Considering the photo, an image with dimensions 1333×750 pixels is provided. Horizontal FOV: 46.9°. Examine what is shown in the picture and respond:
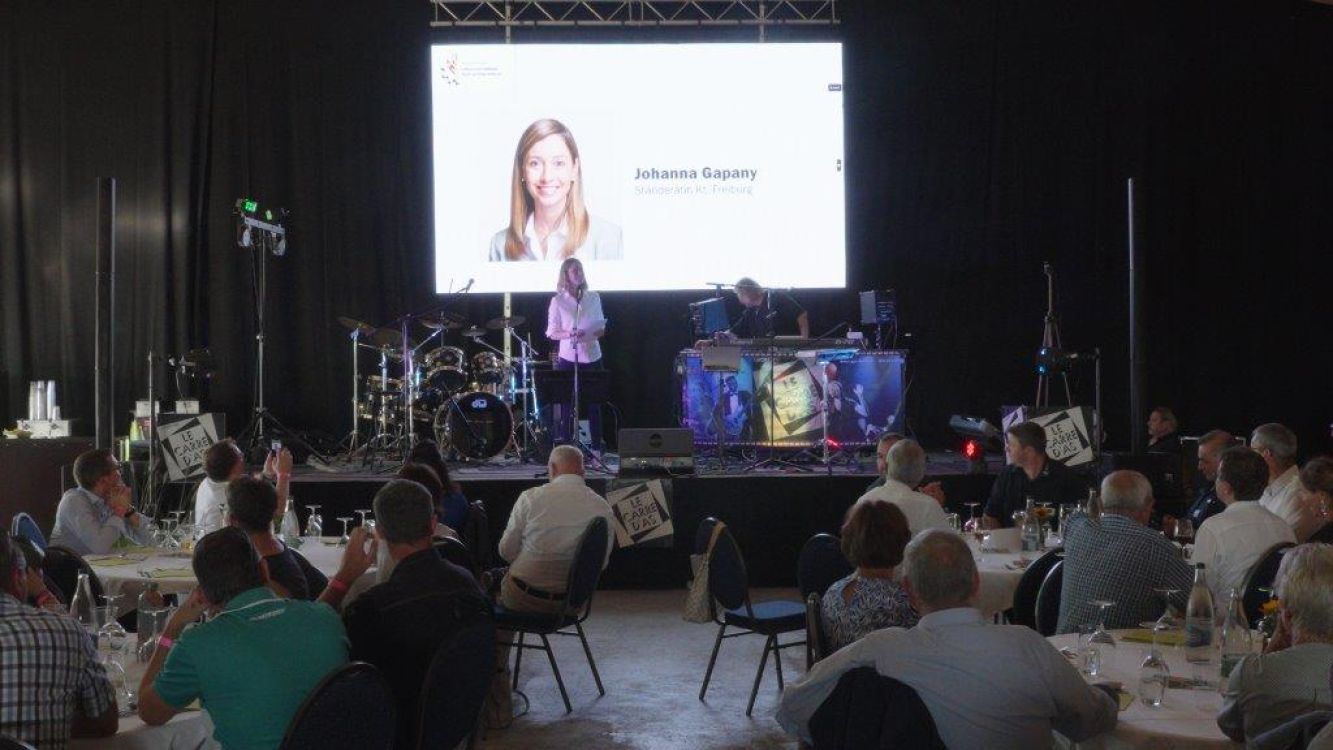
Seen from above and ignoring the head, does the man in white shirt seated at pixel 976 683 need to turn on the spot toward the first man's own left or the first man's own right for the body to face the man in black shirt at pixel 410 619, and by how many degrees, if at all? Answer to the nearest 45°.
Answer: approximately 90° to the first man's own left

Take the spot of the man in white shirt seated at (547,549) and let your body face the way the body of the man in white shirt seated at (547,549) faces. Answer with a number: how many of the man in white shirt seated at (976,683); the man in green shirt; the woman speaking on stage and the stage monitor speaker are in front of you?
2

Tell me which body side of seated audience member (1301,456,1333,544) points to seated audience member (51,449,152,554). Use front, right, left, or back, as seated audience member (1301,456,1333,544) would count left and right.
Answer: front

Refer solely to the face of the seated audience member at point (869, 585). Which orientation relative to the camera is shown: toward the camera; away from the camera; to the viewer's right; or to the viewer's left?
away from the camera

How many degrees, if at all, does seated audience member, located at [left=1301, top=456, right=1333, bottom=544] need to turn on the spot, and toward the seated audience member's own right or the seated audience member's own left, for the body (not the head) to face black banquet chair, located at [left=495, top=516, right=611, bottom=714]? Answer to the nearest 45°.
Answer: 0° — they already face it

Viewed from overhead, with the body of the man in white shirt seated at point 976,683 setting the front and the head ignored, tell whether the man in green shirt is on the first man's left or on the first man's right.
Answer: on the first man's left

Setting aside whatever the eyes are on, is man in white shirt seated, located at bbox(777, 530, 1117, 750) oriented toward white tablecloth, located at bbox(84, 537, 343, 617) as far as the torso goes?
no

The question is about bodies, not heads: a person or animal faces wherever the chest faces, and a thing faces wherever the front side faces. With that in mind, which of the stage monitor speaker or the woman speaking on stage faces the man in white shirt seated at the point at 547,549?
the woman speaking on stage

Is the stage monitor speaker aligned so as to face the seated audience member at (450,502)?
no

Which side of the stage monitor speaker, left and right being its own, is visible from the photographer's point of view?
back

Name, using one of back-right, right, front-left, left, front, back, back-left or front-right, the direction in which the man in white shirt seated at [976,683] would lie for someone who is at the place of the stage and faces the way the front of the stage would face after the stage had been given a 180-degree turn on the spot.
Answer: back

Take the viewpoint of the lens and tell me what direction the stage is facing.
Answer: facing the viewer

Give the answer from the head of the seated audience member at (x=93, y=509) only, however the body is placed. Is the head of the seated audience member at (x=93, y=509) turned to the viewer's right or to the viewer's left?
to the viewer's right

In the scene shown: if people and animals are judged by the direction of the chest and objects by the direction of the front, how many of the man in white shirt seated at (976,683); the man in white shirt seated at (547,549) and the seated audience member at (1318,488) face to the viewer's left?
1

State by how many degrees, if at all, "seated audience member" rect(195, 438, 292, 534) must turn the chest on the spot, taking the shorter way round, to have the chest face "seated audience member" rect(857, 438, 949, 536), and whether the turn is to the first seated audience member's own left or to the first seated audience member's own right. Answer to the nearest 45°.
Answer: approximately 90° to the first seated audience member's own right

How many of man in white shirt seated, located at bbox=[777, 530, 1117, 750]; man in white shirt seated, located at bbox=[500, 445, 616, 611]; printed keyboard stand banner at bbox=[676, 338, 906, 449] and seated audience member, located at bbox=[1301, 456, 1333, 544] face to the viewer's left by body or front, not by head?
1

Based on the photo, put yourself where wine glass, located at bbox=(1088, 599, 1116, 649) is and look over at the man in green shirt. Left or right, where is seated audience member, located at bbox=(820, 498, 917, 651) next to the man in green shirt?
right

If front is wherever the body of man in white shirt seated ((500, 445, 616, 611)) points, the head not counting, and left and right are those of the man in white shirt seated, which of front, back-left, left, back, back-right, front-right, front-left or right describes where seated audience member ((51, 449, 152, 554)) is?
left

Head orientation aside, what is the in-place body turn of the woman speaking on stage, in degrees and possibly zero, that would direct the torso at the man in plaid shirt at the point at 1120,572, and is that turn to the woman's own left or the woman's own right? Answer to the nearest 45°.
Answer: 0° — they already face them

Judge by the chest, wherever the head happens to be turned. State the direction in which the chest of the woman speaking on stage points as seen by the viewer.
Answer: toward the camera

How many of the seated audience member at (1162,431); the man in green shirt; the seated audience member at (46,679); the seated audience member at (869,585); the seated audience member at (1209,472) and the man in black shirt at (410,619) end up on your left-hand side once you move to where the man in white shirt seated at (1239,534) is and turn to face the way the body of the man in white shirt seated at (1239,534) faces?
4
